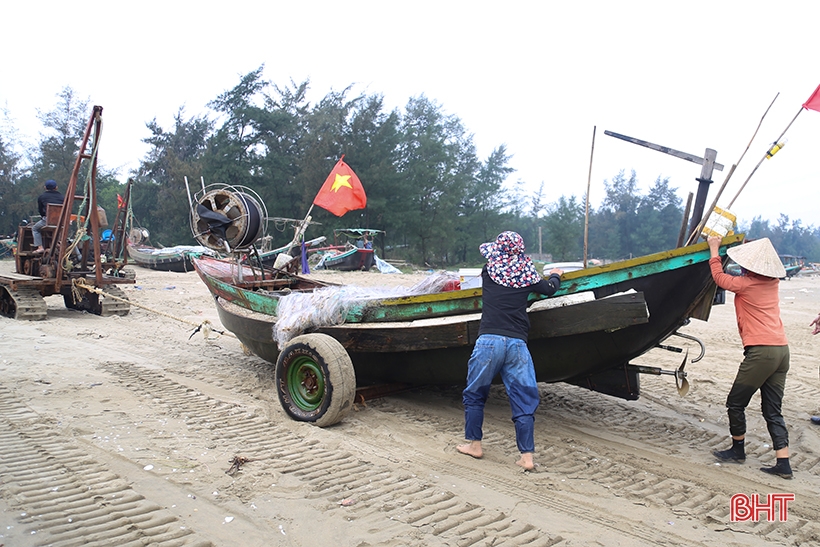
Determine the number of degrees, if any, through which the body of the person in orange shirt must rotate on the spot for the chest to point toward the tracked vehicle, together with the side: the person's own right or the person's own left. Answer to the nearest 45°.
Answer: approximately 45° to the person's own left

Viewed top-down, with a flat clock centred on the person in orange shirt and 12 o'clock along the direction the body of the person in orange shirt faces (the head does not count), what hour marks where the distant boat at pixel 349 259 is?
The distant boat is roughly at 2 o'clock from the person in orange shirt.

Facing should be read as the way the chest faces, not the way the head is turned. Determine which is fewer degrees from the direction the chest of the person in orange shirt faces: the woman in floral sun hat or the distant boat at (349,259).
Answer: the distant boat

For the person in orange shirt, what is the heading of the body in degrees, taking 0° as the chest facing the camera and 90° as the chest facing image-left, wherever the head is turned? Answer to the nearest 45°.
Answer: approximately 135°

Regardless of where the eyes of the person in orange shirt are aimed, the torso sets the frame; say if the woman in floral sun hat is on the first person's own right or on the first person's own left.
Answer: on the first person's own left

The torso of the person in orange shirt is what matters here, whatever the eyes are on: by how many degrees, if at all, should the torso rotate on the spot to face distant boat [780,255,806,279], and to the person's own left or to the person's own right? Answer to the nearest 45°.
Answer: approximately 45° to the person's own right

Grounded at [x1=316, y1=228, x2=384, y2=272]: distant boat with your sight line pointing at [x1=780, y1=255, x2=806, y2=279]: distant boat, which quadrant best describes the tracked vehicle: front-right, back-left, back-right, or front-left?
back-right
